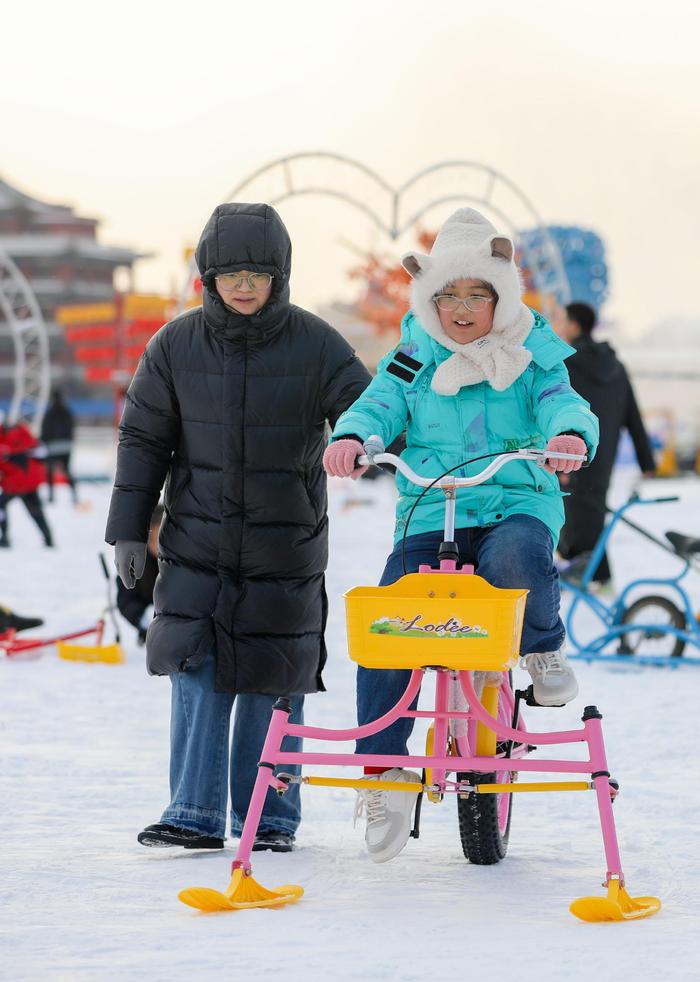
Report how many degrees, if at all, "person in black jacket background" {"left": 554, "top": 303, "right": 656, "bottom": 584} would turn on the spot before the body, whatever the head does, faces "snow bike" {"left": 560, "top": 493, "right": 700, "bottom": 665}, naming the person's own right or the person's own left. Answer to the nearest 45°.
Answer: approximately 135° to the person's own left

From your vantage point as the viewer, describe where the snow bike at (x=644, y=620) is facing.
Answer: facing to the left of the viewer

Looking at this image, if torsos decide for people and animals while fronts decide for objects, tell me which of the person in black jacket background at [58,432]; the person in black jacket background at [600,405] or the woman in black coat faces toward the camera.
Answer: the woman in black coat

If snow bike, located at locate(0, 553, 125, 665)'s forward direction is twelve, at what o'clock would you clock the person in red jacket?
The person in red jacket is roughly at 9 o'clock from the snow bike.

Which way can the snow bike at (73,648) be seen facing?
to the viewer's right

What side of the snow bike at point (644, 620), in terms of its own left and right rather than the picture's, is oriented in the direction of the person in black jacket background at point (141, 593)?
front

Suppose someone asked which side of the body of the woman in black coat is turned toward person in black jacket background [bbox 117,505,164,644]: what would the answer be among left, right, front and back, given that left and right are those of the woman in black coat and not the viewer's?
back
